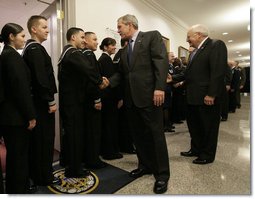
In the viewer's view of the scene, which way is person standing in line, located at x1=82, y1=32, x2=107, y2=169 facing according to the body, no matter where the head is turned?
to the viewer's right

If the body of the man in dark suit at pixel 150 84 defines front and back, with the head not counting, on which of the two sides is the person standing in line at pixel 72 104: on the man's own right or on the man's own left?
on the man's own right

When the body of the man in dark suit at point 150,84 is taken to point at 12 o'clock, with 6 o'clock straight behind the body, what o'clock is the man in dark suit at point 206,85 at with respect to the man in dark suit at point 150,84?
the man in dark suit at point 206,85 is roughly at 6 o'clock from the man in dark suit at point 150,84.

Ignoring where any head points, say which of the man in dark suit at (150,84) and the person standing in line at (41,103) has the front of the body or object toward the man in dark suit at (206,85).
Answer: the person standing in line

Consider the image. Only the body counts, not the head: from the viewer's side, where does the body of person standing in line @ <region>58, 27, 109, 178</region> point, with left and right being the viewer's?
facing to the right of the viewer

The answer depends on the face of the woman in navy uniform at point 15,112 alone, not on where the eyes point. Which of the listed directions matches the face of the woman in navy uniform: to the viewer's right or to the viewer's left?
to the viewer's right

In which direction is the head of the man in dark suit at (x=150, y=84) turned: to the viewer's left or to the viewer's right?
to the viewer's left

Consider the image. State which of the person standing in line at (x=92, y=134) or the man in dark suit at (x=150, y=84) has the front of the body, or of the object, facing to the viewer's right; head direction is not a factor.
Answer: the person standing in line

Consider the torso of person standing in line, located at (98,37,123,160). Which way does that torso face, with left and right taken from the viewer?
facing to the right of the viewer

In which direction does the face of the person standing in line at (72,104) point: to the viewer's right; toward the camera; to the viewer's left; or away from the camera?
to the viewer's right

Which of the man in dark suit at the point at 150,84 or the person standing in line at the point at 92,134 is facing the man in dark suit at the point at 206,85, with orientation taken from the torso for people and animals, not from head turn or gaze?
the person standing in line

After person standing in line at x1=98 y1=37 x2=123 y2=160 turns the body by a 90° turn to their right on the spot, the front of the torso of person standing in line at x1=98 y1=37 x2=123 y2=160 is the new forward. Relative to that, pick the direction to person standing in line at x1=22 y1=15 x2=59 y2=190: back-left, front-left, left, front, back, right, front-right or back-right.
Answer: front-right
